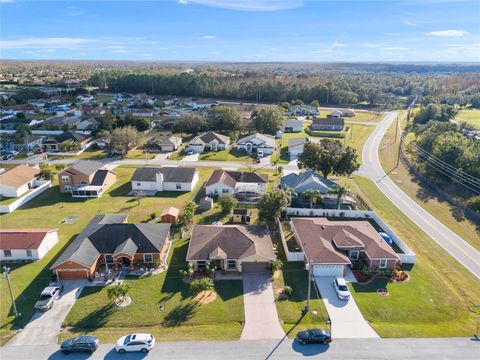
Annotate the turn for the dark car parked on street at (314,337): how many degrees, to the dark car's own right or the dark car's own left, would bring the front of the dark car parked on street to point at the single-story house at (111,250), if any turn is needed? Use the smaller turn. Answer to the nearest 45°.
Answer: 0° — it already faces it

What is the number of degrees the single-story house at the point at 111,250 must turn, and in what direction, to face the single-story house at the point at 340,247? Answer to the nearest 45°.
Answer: approximately 90° to its left

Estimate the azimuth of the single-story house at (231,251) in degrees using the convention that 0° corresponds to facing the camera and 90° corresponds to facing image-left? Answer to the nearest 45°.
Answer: approximately 0°

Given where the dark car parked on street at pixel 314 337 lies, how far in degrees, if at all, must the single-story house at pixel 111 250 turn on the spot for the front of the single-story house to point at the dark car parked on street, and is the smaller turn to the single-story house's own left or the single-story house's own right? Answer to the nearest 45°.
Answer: approximately 45° to the single-story house's own left

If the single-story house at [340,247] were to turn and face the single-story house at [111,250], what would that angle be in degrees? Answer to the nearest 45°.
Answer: approximately 90° to its right

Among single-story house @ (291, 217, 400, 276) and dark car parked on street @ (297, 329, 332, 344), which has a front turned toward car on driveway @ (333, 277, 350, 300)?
the single-story house

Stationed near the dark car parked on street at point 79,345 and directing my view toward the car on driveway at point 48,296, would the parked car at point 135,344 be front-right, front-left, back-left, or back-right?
back-right

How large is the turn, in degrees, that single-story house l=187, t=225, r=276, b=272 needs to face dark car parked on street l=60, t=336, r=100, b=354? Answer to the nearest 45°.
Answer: approximately 45° to its right

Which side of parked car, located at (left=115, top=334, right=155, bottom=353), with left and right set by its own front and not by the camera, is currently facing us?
left

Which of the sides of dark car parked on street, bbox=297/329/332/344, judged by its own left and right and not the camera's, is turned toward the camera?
left

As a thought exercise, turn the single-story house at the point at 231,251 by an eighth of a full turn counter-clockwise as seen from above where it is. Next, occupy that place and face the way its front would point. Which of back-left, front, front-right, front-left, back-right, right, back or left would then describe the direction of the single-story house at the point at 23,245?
back-right

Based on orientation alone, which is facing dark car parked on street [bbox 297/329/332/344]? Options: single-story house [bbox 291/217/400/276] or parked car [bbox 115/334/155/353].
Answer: the single-story house
